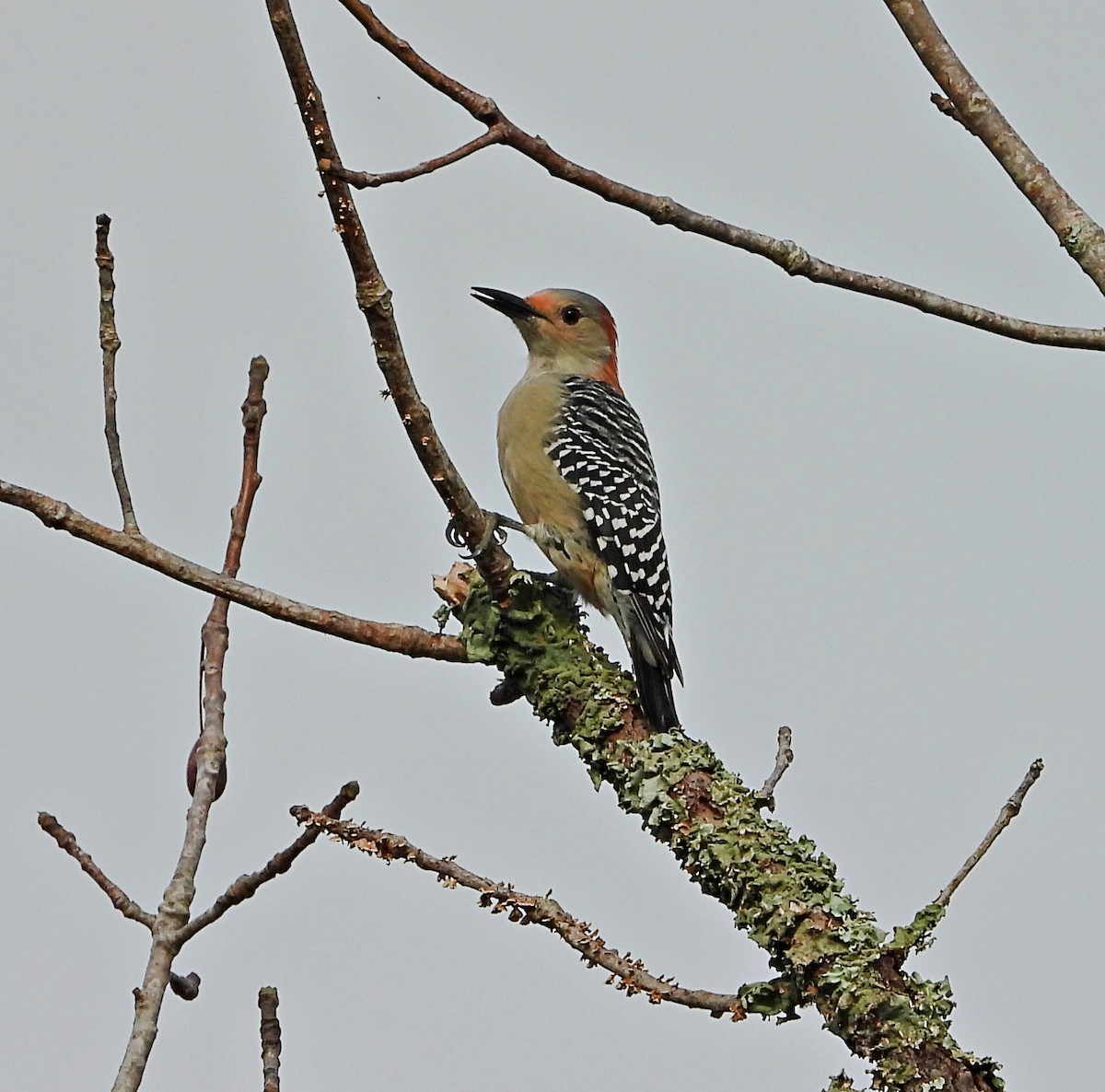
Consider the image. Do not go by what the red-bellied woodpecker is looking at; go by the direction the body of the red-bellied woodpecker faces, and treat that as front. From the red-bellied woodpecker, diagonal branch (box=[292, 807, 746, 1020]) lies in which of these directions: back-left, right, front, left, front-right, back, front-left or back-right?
left

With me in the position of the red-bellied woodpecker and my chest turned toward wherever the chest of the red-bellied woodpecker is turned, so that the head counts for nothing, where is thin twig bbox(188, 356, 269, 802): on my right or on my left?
on my left

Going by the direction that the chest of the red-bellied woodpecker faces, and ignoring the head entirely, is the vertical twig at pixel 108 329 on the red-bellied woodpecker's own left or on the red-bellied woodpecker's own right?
on the red-bellied woodpecker's own left

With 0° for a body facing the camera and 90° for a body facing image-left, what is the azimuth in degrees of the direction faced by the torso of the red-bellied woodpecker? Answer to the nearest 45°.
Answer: approximately 90°
